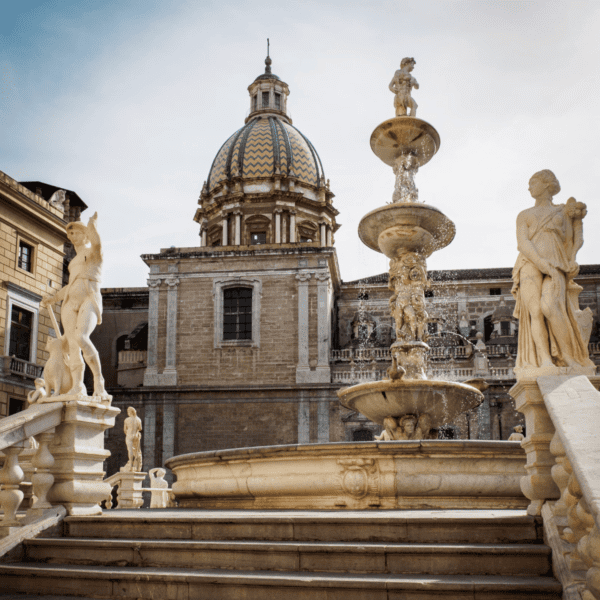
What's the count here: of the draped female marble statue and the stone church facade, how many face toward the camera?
2

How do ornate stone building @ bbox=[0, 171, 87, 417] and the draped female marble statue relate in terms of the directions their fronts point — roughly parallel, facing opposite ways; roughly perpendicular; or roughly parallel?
roughly perpendicular

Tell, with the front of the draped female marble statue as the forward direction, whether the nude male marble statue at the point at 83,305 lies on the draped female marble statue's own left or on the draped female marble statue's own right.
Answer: on the draped female marble statue's own right

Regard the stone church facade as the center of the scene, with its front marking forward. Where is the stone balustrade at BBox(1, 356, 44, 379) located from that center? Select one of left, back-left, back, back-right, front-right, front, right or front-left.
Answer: front-right

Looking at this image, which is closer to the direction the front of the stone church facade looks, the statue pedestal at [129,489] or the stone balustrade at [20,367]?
the statue pedestal

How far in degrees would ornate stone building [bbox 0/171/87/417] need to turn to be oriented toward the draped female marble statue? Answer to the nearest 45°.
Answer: approximately 45° to its right

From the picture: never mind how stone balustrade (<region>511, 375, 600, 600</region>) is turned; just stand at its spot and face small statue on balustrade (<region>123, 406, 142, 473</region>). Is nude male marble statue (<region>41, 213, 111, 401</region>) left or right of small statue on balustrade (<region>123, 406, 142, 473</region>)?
left

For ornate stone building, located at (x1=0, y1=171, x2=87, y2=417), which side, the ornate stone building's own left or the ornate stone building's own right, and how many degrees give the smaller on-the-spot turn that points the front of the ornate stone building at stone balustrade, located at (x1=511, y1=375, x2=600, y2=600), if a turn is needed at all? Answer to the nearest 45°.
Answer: approximately 45° to the ornate stone building's own right

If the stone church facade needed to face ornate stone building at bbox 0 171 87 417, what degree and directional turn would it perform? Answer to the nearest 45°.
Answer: approximately 45° to its right

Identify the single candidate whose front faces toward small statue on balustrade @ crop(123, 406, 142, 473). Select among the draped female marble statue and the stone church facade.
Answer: the stone church facade
